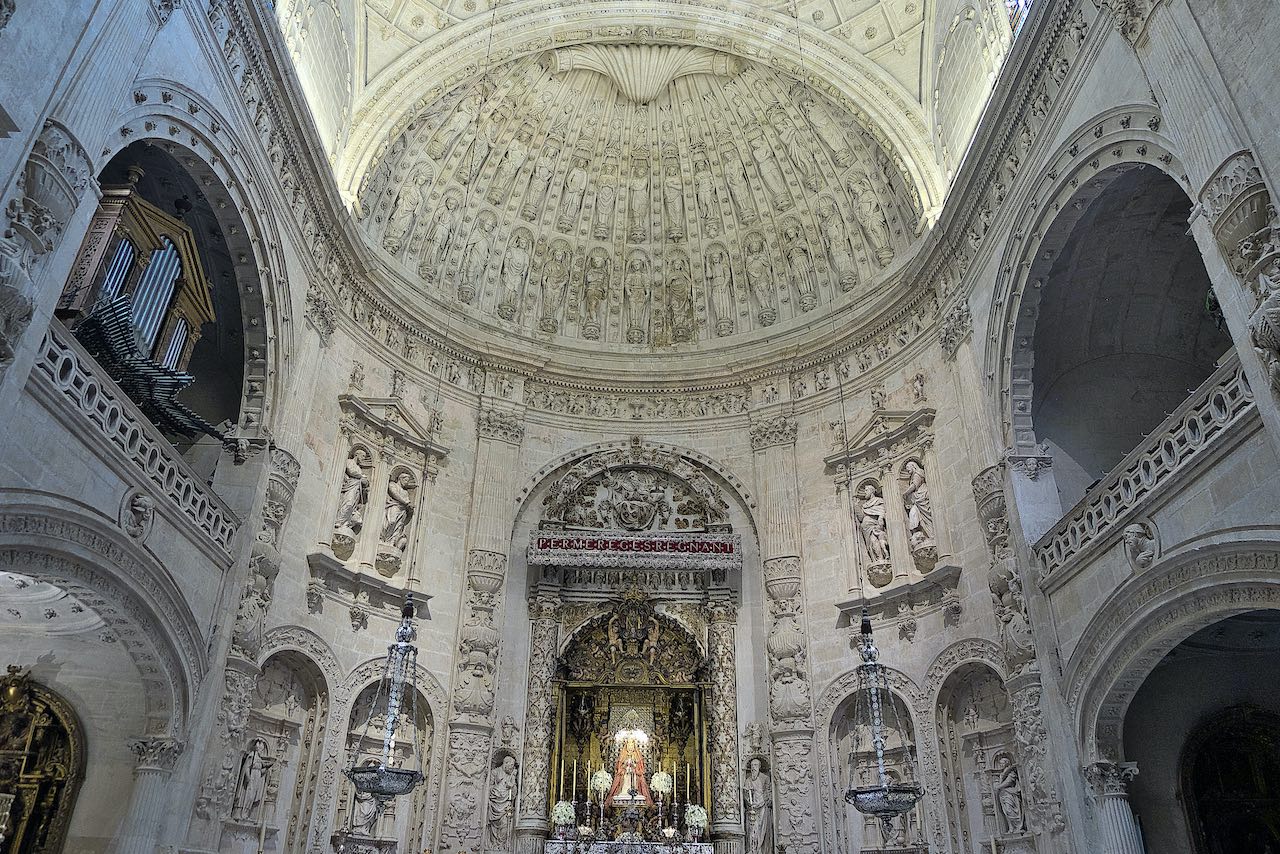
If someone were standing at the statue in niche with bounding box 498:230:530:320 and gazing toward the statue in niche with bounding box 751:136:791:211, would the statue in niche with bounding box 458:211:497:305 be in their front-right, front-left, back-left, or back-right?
back-right

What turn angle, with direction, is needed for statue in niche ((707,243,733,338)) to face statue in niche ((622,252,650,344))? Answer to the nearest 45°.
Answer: approximately 90° to its right

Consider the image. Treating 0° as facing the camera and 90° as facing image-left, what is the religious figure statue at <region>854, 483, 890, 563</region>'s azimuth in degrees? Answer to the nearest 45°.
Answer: approximately 45°

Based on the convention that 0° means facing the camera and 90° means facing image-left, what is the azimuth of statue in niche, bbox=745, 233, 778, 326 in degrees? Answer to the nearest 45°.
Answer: approximately 0°

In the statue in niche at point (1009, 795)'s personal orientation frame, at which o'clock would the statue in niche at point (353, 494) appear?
the statue in niche at point (353, 494) is roughly at 1 o'clock from the statue in niche at point (1009, 795).

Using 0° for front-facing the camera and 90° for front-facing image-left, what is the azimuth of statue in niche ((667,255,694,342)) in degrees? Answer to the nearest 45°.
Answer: approximately 0°
